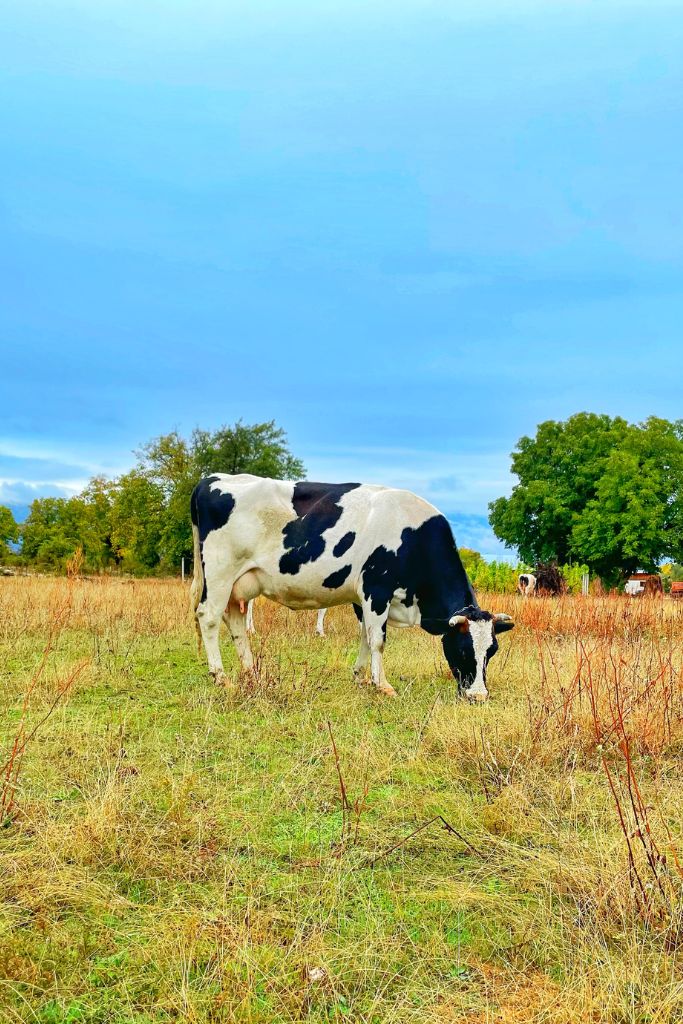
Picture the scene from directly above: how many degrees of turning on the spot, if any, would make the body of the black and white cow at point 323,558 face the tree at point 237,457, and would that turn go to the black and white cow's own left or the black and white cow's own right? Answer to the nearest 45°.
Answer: approximately 90° to the black and white cow's own left

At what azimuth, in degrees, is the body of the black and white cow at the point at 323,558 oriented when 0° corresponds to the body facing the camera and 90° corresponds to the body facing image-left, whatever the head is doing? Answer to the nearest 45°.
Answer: approximately 270°

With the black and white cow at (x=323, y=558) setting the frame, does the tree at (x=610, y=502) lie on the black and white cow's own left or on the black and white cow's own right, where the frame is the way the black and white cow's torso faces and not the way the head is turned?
on the black and white cow's own left
